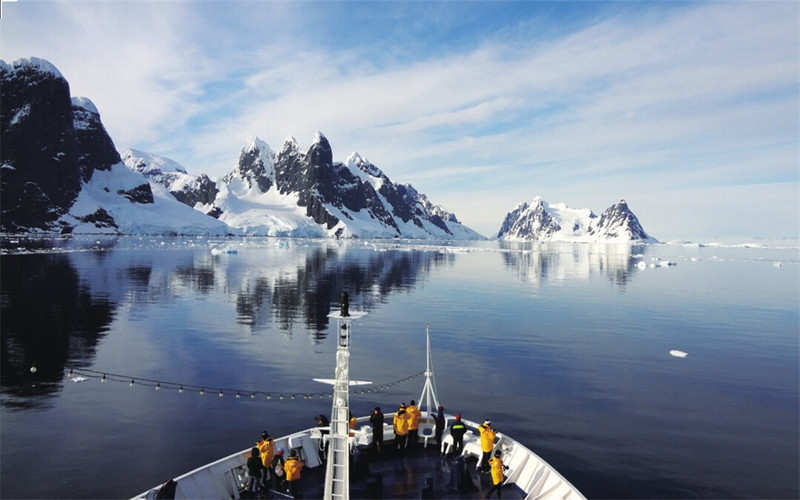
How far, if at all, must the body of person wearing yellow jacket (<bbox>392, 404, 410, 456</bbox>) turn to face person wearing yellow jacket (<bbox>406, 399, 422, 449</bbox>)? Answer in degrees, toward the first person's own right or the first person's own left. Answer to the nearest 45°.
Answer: approximately 45° to the first person's own right

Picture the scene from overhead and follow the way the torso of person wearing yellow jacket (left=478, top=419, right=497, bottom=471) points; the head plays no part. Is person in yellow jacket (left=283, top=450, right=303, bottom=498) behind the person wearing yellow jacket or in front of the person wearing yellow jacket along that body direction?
behind

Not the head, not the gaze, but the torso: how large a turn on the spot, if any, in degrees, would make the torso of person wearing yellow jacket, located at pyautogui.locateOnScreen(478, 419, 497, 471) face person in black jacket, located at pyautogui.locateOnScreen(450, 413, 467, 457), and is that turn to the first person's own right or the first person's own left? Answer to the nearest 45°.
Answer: approximately 90° to the first person's own left

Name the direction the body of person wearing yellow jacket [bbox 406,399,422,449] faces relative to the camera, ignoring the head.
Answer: away from the camera

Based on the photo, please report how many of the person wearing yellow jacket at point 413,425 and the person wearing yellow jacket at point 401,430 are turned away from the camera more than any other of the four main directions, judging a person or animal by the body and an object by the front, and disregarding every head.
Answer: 2

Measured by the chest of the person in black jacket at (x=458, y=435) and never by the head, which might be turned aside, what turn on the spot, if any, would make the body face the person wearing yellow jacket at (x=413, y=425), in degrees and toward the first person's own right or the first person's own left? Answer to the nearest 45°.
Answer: approximately 90° to the first person's own left

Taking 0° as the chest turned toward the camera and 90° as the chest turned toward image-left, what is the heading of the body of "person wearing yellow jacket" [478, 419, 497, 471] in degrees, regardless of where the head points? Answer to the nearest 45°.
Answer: approximately 225°

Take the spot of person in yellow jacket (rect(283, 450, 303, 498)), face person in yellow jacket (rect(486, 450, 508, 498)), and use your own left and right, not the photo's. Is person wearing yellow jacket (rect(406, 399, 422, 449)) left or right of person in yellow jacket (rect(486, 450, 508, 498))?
left

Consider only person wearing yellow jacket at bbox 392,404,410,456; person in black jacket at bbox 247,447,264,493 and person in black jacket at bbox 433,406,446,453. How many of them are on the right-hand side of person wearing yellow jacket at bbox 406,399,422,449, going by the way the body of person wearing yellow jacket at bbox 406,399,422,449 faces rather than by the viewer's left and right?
1

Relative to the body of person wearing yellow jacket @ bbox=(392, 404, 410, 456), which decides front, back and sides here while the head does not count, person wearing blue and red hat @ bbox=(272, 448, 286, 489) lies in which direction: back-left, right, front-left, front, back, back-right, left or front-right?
back-left

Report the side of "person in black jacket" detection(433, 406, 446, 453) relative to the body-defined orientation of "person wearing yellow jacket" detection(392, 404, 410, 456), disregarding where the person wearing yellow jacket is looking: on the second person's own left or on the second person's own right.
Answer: on the second person's own right

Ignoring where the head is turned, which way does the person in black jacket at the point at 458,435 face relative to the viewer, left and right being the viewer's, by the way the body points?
facing away from the viewer

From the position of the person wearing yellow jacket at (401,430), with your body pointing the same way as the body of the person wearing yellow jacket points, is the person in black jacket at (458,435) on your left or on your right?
on your right

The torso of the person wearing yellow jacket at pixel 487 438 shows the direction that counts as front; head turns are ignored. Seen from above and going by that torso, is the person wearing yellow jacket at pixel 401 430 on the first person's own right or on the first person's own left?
on the first person's own left

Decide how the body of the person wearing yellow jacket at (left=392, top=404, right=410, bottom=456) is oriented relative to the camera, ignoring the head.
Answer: away from the camera

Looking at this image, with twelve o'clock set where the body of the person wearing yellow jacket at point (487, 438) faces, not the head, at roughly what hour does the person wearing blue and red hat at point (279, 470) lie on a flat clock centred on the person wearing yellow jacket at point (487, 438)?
the person wearing blue and red hat at point (279, 470) is roughly at 7 o'clock from the person wearing yellow jacket at point (487, 438).
